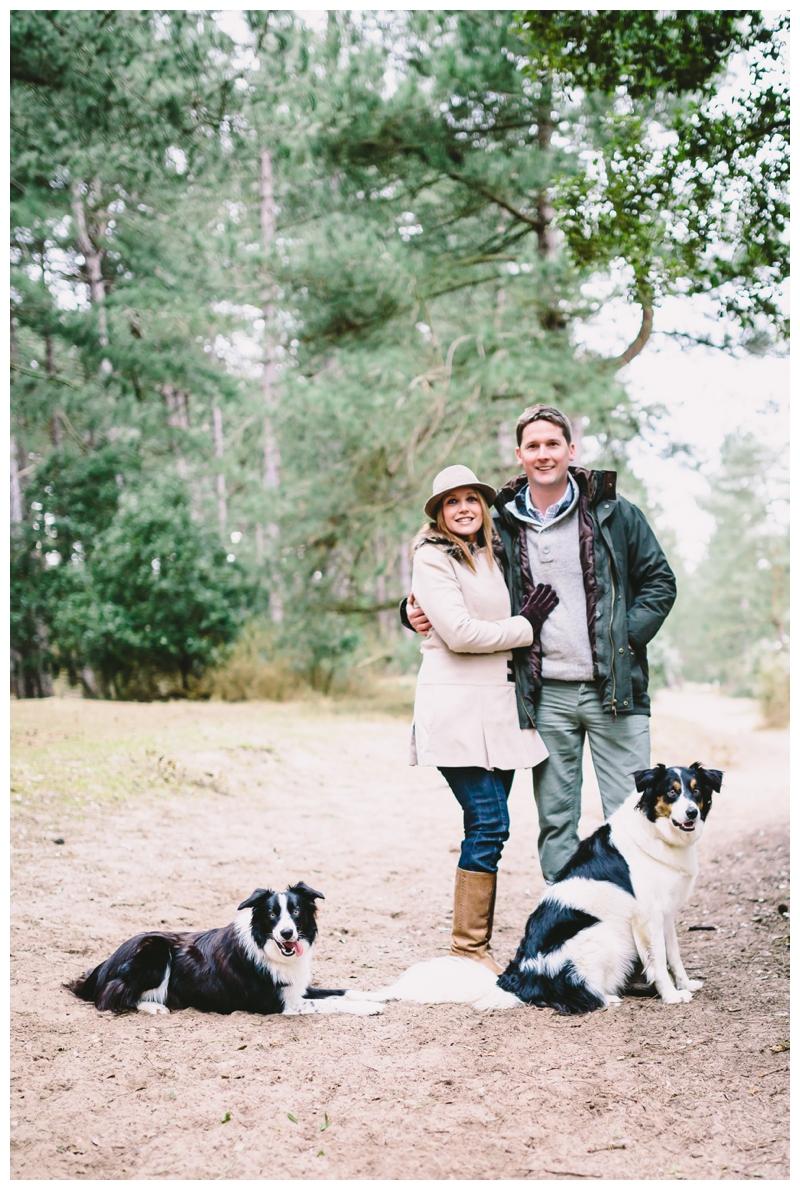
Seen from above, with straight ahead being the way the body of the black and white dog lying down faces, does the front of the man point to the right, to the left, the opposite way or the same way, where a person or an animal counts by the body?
to the right

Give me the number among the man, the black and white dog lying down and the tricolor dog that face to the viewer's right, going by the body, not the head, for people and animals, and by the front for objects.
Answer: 2

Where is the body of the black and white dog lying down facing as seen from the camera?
to the viewer's right

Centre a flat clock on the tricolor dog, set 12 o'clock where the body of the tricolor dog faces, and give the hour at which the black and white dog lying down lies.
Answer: The black and white dog lying down is roughly at 6 o'clock from the tricolor dog.

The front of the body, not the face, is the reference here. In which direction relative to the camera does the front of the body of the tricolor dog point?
to the viewer's right

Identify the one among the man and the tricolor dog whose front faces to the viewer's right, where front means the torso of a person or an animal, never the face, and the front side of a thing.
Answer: the tricolor dog
